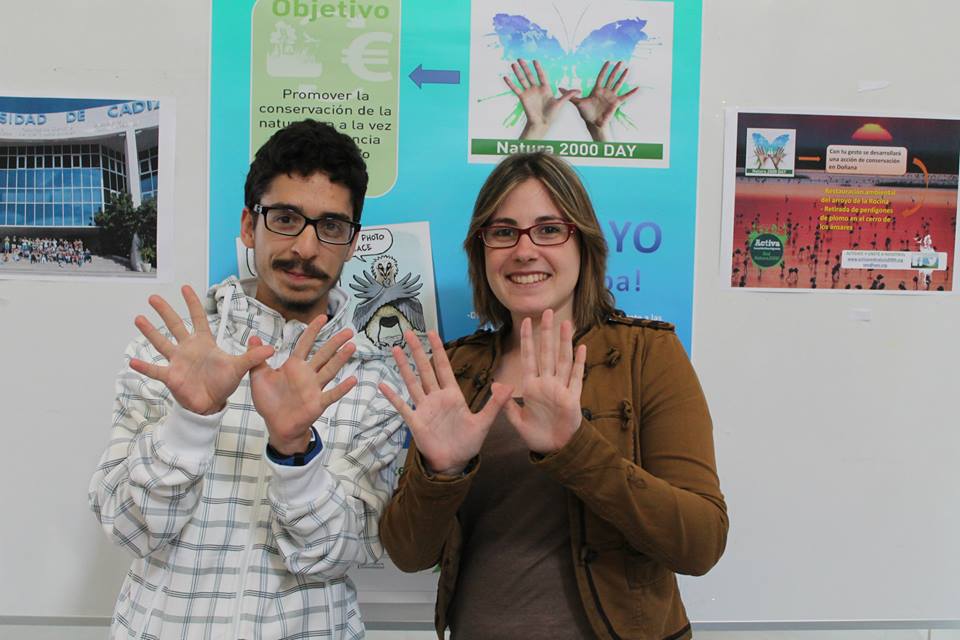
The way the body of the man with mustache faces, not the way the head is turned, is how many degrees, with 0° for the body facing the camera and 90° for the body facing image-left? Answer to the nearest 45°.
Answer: approximately 0°
